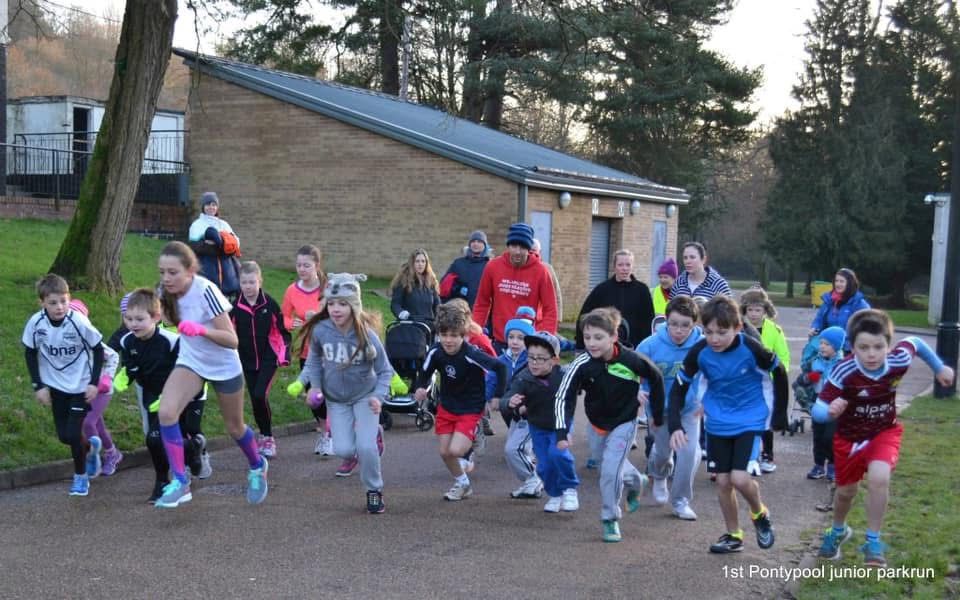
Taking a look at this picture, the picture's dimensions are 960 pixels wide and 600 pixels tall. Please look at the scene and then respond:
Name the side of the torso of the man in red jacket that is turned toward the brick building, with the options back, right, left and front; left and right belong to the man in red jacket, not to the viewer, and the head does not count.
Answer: back

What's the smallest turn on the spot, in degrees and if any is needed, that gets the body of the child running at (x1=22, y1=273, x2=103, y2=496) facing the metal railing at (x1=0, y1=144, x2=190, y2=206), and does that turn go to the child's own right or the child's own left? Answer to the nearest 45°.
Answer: approximately 180°

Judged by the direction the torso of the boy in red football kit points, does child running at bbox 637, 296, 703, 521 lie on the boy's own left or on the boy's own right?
on the boy's own right

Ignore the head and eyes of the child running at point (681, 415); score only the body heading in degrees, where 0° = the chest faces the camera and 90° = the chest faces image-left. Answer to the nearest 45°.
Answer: approximately 0°

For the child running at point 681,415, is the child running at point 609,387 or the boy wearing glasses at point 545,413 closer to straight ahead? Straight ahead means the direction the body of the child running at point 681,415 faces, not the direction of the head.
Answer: the child running

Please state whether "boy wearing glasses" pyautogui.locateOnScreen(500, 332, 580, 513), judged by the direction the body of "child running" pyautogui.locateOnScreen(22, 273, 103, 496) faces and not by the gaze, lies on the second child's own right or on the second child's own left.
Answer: on the second child's own left

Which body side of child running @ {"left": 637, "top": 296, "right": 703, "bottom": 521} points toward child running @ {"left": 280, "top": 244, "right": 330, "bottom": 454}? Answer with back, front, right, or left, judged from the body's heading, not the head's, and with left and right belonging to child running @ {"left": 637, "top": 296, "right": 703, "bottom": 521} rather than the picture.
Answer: right
